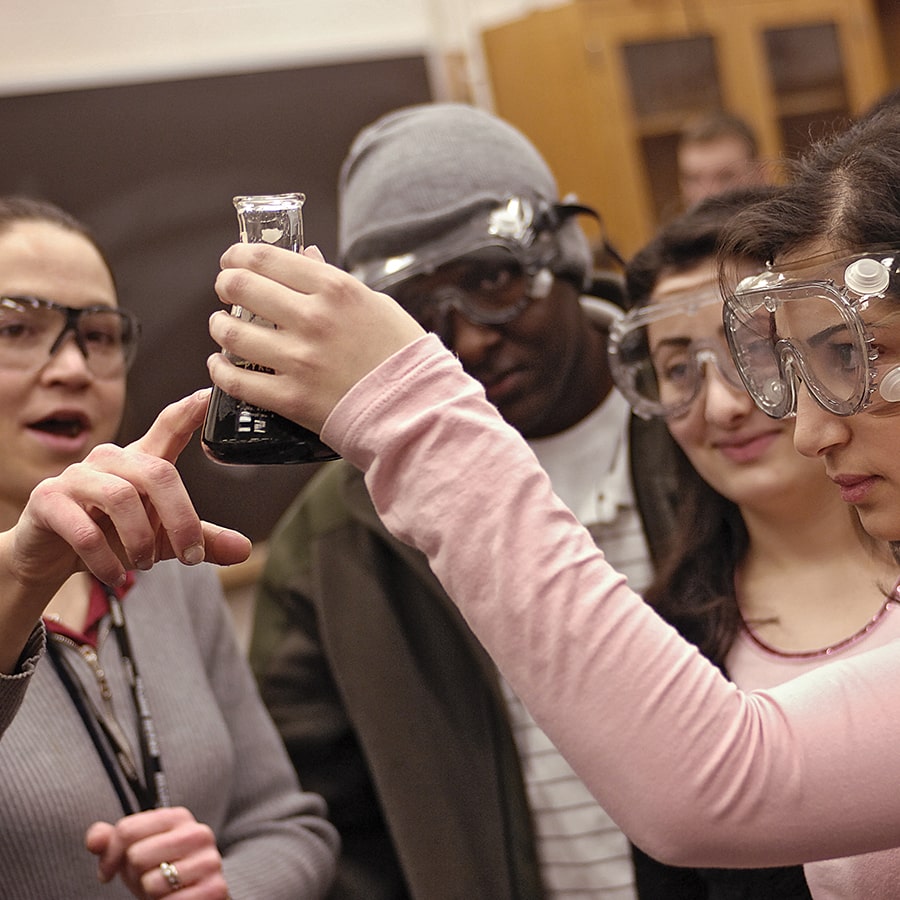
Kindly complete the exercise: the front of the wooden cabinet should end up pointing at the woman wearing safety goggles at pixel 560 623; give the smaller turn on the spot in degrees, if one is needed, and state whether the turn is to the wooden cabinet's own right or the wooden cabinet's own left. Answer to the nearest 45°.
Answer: approximately 45° to the wooden cabinet's own right

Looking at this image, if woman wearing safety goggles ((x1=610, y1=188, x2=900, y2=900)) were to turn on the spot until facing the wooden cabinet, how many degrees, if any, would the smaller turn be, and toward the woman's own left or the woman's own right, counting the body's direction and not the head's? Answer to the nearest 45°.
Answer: approximately 180°

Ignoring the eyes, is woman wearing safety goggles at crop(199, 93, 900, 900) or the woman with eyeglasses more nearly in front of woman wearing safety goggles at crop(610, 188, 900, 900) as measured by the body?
the woman wearing safety goggles

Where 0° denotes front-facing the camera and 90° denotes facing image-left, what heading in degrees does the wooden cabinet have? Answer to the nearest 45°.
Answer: approximately 315°

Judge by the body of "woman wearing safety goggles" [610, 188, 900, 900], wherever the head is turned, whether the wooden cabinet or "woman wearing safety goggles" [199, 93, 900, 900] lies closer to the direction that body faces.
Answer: the woman wearing safety goggles

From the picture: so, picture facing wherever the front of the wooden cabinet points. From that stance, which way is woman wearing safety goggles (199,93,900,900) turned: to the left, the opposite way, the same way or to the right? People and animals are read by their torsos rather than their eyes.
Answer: to the right

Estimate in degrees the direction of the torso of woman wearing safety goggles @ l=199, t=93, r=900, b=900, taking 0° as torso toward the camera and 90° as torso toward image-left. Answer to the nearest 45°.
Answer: approximately 45°

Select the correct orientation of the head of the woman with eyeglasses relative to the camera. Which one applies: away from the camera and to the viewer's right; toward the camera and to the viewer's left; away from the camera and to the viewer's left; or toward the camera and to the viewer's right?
toward the camera and to the viewer's right
